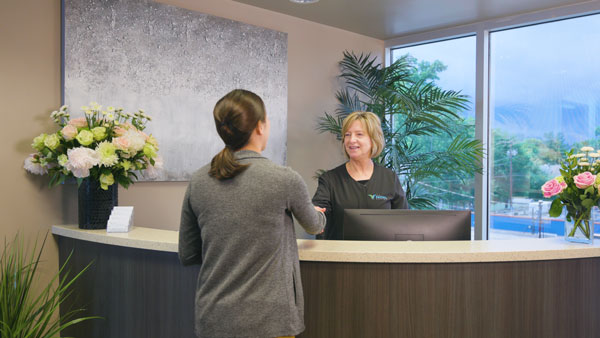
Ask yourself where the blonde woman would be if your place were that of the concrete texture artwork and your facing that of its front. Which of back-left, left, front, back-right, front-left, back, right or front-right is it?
front

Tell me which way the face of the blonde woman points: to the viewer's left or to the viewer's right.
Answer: to the viewer's left

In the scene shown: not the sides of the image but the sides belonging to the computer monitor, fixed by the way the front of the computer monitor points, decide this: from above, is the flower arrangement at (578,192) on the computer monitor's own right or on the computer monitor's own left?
on the computer monitor's own right

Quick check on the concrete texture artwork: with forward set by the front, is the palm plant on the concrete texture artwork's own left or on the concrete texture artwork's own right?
on the concrete texture artwork's own left

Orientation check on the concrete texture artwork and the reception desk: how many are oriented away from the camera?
0

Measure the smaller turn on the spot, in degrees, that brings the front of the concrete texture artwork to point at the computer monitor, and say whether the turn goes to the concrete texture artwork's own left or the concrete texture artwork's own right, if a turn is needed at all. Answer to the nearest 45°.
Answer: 0° — it already faces it

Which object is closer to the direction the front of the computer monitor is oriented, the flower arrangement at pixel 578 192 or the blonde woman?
the blonde woman

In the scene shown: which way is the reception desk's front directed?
toward the camera

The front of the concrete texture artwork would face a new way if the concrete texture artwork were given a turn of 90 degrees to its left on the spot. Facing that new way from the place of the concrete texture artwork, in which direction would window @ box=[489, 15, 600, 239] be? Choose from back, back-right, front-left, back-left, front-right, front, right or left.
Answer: front-right

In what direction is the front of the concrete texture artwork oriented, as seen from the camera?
facing the viewer and to the right of the viewer

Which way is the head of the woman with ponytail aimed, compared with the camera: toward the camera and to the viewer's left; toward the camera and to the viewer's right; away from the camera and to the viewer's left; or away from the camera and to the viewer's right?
away from the camera and to the viewer's right

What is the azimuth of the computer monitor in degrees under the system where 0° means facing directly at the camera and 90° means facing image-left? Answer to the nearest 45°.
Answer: approximately 180°
